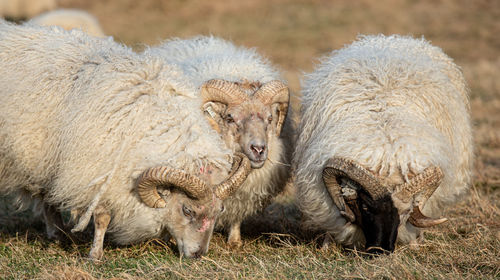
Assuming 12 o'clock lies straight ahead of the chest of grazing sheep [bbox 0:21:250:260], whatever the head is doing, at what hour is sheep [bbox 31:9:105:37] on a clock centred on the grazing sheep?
The sheep is roughly at 7 o'clock from the grazing sheep.

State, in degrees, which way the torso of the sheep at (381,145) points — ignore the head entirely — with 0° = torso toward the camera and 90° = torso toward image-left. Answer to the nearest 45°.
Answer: approximately 0°

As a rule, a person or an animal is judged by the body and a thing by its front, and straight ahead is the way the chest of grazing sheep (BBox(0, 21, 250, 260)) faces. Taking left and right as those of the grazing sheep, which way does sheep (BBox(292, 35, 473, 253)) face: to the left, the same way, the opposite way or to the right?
to the right

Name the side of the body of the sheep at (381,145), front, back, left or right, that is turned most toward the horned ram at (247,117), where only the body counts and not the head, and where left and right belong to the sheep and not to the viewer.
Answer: right
